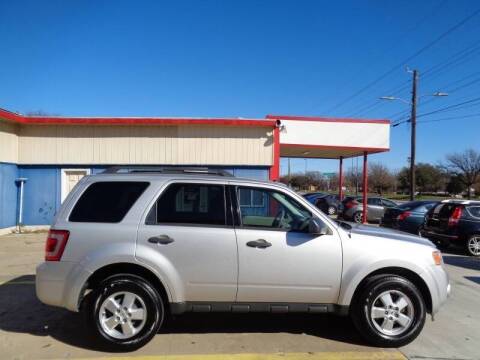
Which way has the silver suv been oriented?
to the viewer's right

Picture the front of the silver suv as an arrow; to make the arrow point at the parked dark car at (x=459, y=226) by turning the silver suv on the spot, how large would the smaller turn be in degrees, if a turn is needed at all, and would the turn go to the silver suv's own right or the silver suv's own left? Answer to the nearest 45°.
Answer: approximately 45° to the silver suv's own left
